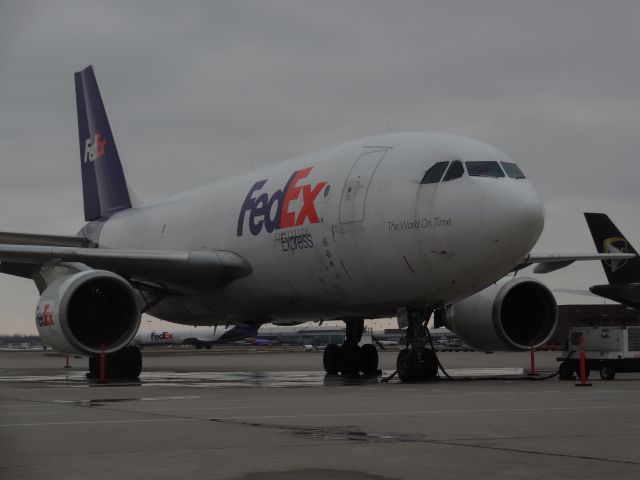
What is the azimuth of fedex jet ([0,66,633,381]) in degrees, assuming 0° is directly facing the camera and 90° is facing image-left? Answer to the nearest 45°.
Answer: approximately 315°

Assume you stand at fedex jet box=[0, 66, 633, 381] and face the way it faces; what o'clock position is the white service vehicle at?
The white service vehicle is roughly at 10 o'clock from the fedex jet.
